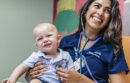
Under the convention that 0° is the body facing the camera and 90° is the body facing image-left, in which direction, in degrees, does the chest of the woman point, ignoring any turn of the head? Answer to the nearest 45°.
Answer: approximately 45°

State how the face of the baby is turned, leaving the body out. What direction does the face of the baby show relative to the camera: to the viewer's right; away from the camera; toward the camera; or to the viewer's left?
toward the camera

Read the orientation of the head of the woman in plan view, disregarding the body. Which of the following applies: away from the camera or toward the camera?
toward the camera
